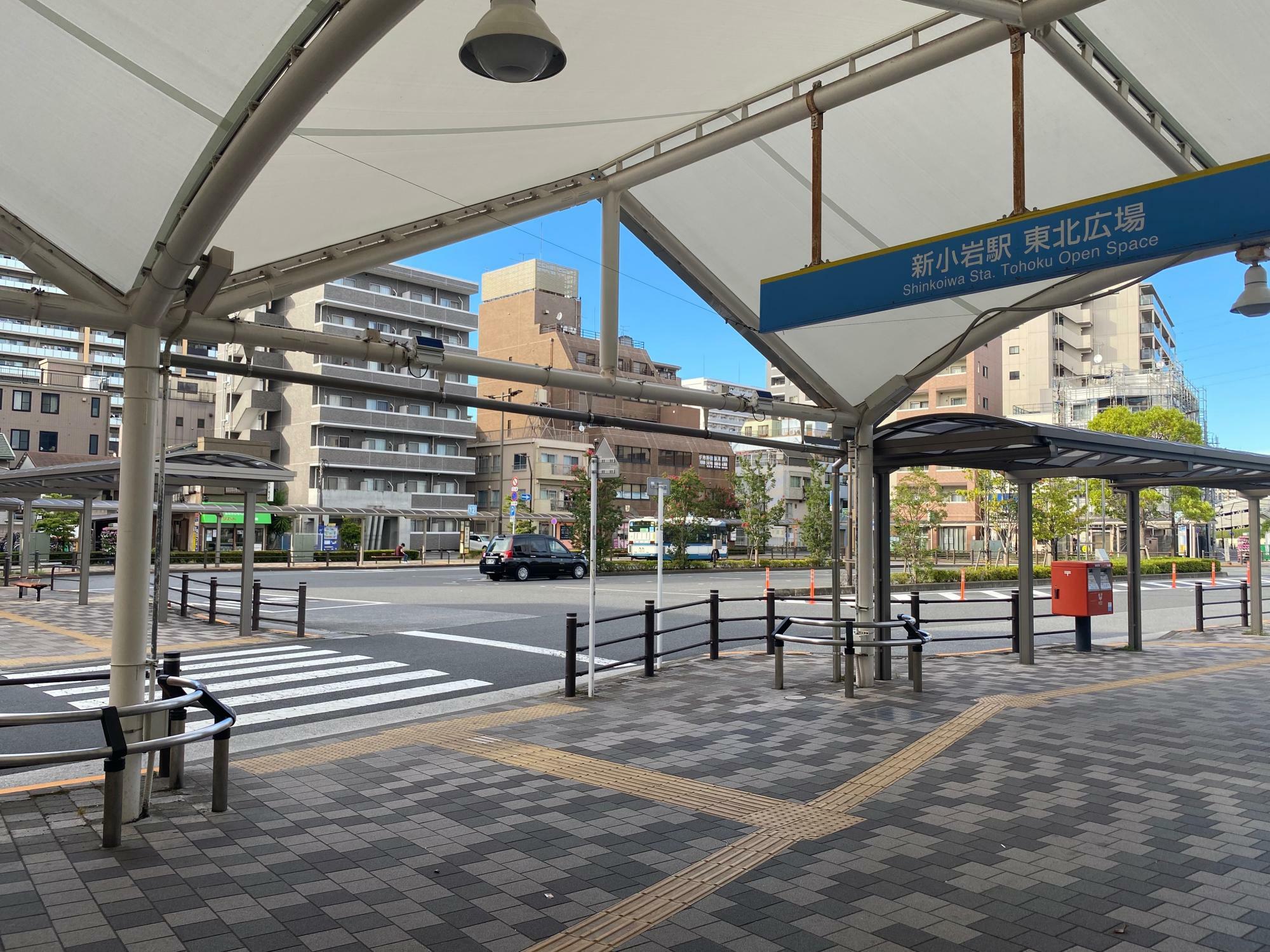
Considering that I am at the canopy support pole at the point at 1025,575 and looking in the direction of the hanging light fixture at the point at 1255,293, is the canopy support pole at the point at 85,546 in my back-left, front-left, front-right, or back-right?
back-right

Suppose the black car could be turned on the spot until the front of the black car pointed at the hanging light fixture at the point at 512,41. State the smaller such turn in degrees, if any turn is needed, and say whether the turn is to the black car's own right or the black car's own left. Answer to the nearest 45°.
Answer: approximately 135° to the black car's own right

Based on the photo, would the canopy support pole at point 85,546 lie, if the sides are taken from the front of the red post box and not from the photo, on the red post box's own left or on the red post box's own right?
on the red post box's own right

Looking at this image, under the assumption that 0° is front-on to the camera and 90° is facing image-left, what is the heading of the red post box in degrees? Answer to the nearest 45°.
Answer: approximately 315°

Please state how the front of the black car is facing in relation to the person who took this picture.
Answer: facing away from the viewer and to the right of the viewer

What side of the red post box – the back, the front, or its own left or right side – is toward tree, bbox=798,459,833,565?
back

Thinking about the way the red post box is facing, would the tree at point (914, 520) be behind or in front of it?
behind

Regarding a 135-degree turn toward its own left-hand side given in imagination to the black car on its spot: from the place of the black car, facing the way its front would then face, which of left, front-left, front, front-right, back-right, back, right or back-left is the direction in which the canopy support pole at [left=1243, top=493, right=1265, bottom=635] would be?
back-left

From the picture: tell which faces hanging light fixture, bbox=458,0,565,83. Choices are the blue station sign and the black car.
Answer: the blue station sign

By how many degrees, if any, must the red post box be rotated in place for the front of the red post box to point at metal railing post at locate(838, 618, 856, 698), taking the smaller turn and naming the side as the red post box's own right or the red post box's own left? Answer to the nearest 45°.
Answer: approximately 45° to the red post box's own right

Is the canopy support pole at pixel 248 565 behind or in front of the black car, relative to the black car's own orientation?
behind
